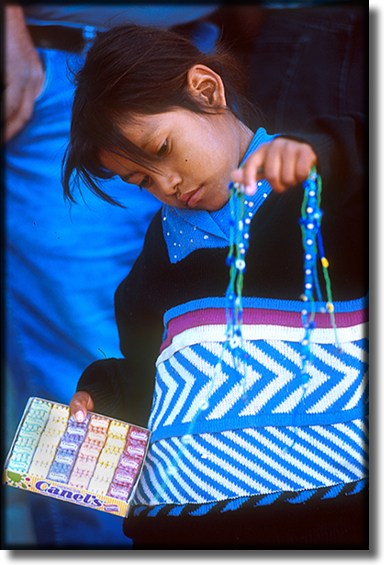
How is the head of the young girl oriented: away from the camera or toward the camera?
toward the camera

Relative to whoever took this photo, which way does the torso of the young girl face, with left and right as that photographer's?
facing the viewer and to the left of the viewer
